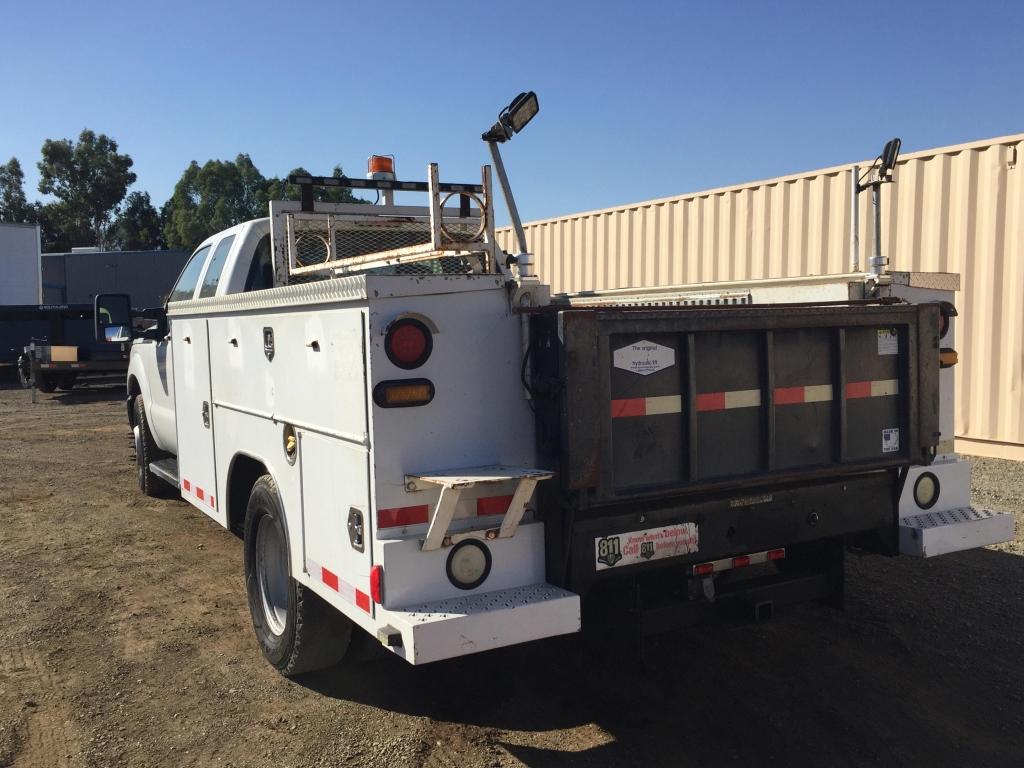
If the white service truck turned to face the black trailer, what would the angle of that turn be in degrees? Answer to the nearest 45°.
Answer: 0° — it already faces it

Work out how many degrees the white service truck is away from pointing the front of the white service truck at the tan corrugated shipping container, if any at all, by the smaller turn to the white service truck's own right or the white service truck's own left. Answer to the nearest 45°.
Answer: approximately 90° to the white service truck's own right

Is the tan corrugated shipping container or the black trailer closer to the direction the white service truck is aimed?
the black trailer

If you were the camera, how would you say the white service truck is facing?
facing away from the viewer and to the left of the viewer
